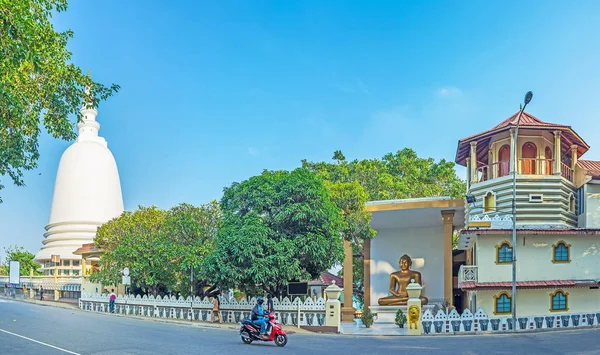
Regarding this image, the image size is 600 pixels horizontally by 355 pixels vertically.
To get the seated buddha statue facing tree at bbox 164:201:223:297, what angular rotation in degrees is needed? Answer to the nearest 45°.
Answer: approximately 90° to its right

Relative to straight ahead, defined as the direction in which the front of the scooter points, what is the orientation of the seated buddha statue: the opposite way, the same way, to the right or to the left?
to the right

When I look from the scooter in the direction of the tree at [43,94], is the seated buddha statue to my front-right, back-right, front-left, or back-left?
back-right

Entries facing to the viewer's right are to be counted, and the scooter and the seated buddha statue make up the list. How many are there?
1

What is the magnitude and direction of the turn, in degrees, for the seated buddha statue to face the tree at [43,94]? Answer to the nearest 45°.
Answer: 0° — it already faces it

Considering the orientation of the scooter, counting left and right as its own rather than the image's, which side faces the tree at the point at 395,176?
left

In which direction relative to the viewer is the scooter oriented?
to the viewer's right
